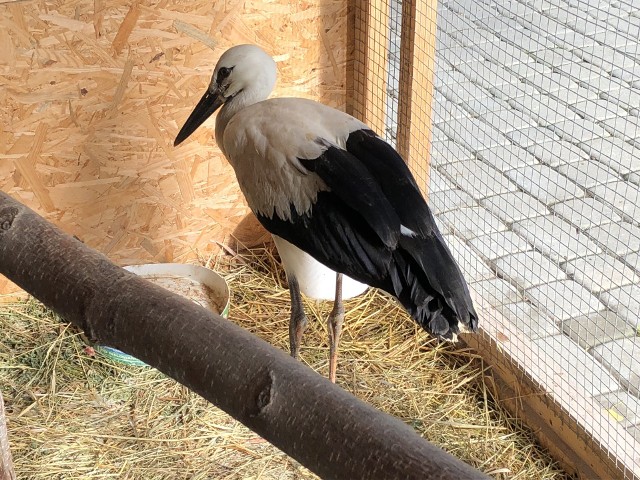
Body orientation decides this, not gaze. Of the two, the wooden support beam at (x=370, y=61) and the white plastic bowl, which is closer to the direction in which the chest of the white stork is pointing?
the white plastic bowl

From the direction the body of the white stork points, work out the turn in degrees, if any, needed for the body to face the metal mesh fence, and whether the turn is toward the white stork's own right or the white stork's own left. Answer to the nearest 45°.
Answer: approximately 135° to the white stork's own right

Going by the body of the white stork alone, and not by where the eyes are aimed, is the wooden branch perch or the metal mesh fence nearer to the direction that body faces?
the wooden branch perch

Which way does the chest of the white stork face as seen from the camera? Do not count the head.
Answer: to the viewer's left

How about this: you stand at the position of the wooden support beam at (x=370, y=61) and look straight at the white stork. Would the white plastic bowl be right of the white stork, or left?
right

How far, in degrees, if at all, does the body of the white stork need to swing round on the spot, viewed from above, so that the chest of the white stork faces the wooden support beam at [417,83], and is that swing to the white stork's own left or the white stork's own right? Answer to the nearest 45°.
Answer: approximately 90° to the white stork's own right

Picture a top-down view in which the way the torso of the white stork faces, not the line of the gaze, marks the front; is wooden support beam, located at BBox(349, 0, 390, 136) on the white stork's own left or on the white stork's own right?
on the white stork's own right

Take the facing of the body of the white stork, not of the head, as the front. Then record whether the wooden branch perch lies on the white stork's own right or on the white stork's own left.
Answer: on the white stork's own left
